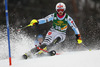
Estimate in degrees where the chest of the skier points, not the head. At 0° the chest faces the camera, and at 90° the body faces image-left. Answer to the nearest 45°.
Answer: approximately 0°
